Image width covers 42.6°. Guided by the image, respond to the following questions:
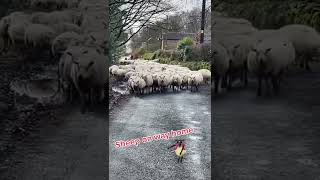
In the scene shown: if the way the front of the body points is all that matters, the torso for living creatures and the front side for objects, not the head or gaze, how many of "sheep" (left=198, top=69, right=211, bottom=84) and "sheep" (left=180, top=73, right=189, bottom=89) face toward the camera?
2

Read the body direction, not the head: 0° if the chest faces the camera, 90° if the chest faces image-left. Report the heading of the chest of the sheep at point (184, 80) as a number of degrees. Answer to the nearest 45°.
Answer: approximately 0°
